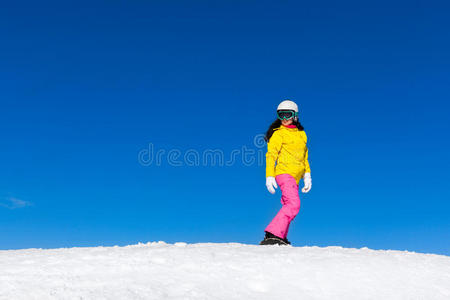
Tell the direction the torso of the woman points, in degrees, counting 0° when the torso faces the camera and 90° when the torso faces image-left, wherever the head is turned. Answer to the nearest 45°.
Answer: approximately 315°
